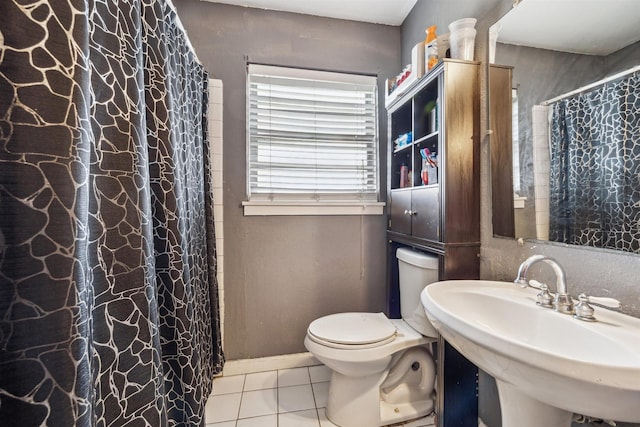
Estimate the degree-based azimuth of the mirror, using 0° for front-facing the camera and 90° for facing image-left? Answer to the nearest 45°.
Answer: approximately 45°

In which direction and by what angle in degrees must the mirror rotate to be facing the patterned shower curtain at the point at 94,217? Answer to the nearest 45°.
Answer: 0° — it already faces it

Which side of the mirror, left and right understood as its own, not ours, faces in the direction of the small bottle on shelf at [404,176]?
right

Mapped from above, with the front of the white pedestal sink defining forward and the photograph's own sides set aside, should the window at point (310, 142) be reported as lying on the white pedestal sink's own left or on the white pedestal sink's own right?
on the white pedestal sink's own right

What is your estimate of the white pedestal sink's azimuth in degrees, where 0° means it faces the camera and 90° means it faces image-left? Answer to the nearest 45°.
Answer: approximately 45°

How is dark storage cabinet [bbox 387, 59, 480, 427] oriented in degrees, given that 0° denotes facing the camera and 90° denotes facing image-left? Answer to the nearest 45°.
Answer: approximately 45°
